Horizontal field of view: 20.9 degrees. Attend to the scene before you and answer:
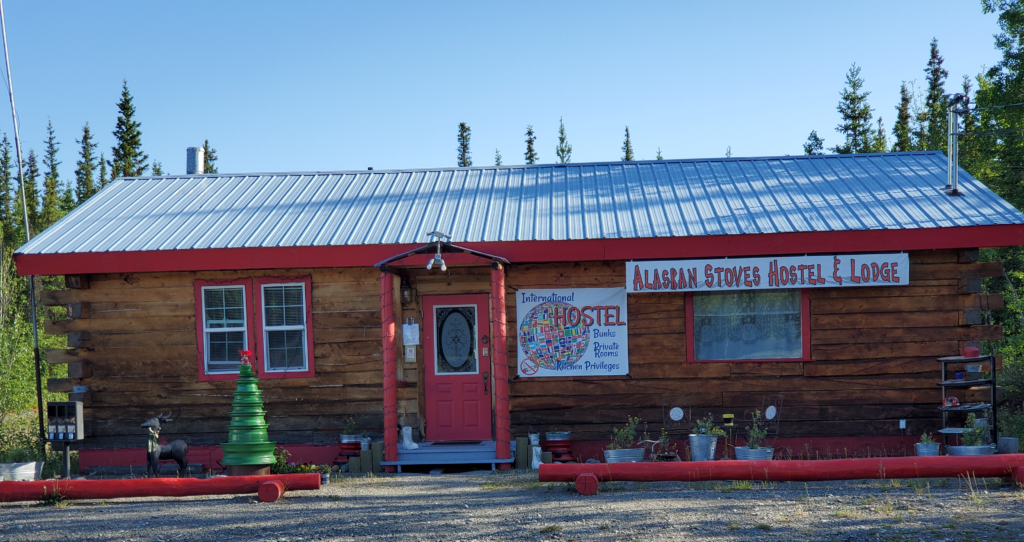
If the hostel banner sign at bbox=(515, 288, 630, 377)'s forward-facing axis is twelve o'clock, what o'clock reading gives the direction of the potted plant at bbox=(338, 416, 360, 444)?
The potted plant is roughly at 3 o'clock from the hostel banner sign.

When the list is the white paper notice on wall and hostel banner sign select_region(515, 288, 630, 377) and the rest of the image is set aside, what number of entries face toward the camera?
2

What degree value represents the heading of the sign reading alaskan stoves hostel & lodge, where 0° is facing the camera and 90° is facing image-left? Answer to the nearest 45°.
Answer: approximately 0°

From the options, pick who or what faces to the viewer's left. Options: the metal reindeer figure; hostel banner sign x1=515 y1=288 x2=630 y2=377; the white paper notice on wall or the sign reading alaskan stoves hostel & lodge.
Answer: the metal reindeer figure

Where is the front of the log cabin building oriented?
toward the camera

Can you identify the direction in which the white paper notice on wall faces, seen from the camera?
facing the viewer

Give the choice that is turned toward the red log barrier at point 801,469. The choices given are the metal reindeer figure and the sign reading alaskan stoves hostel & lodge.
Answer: the sign reading alaskan stoves hostel & lodge

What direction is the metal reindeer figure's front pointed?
to the viewer's left

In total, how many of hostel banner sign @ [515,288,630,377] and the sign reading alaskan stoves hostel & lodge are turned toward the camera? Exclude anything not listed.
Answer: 2

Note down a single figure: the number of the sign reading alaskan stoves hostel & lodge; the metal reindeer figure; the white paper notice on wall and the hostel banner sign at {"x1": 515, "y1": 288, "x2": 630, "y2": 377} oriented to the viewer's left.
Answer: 1

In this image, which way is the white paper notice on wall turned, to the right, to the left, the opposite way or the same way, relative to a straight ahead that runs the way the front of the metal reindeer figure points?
to the left
